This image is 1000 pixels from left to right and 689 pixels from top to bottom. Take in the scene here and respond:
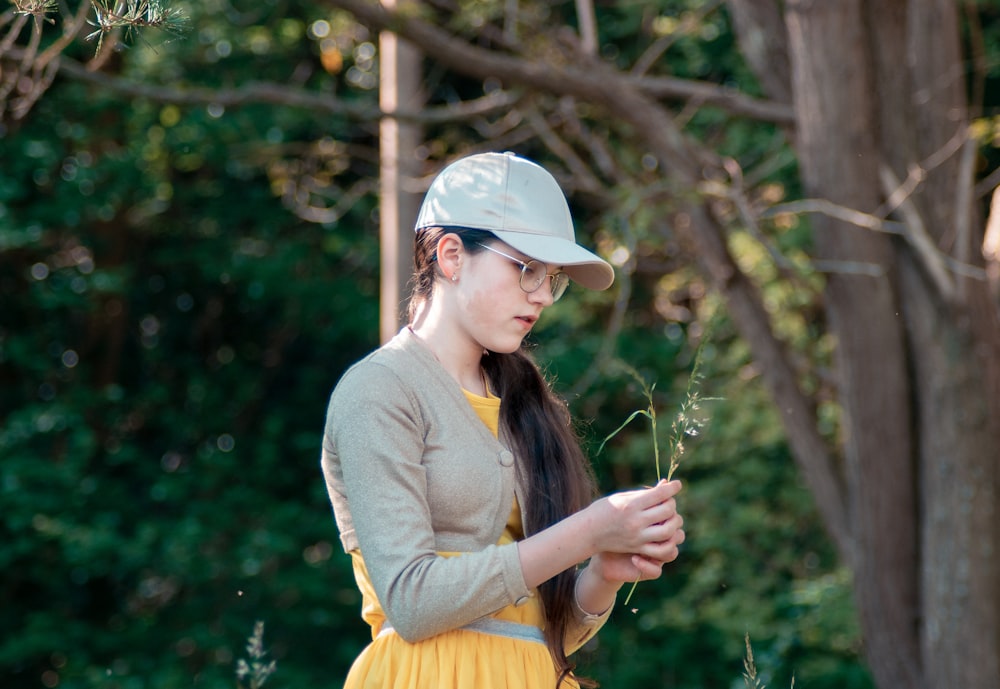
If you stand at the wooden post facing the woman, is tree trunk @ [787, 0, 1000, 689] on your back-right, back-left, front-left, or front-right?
front-left

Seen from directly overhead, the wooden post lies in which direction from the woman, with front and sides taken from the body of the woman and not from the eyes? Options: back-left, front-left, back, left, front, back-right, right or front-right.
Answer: back-left

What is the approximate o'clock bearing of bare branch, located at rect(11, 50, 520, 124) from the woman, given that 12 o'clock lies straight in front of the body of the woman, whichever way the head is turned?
The bare branch is roughly at 7 o'clock from the woman.

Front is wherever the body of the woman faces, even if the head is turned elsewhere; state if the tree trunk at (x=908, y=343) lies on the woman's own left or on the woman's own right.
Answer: on the woman's own left

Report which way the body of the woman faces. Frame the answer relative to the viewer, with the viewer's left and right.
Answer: facing the viewer and to the right of the viewer
